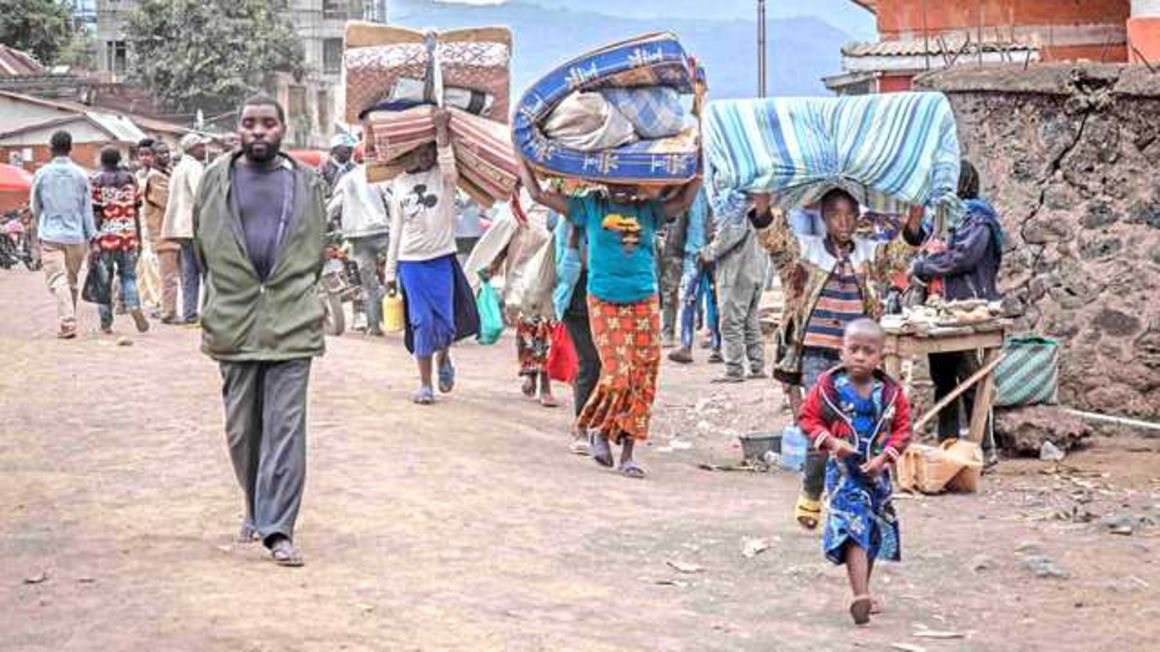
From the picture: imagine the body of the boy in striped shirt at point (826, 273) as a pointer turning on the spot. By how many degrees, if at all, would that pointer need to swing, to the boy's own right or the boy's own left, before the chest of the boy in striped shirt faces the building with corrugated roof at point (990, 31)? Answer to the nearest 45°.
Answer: approximately 180°

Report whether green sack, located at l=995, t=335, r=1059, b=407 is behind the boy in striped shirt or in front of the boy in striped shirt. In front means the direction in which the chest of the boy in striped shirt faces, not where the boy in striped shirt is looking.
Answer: behind

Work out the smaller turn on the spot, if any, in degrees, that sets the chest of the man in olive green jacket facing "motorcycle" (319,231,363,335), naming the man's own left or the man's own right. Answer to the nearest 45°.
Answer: approximately 180°

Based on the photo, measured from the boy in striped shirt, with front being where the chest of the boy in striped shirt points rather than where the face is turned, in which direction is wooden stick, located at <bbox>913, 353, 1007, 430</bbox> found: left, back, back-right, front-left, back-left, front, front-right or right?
back-left

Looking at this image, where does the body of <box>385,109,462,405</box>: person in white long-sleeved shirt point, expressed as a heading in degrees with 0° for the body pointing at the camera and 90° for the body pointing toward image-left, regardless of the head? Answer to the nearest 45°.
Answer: approximately 0°
